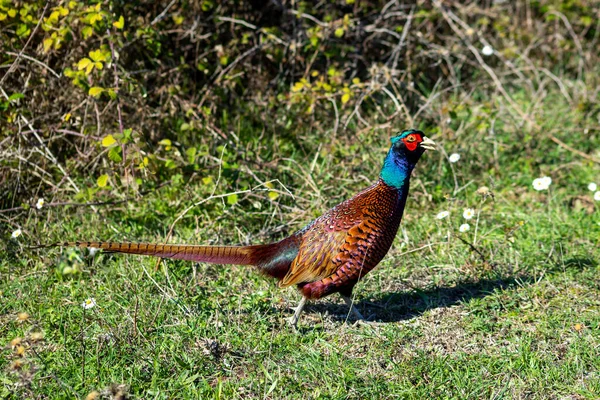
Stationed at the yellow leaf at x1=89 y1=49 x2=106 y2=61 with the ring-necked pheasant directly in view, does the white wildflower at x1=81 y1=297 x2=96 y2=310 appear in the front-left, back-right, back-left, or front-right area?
front-right

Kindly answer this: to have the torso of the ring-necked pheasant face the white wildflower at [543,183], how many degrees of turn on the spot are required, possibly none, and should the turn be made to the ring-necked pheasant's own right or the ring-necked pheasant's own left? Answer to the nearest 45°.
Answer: approximately 45° to the ring-necked pheasant's own left

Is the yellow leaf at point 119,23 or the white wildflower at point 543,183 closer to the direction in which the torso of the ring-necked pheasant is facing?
the white wildflower

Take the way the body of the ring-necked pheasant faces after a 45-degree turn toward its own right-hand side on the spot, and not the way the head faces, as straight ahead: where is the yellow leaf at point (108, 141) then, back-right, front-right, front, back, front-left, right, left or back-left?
back

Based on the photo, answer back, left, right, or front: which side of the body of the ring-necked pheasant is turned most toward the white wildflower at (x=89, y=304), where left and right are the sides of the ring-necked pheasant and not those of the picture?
back

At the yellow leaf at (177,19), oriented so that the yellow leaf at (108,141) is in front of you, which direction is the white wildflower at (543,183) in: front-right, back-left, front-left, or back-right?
front-left

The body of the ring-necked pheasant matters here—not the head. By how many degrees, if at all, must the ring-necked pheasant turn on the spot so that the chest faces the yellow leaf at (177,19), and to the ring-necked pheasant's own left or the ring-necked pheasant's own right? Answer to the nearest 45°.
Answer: approximately 90° to the ring-necked pheasant's own left

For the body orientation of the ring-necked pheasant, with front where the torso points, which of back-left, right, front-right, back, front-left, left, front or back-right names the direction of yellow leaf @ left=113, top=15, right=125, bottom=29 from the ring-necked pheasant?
back-left

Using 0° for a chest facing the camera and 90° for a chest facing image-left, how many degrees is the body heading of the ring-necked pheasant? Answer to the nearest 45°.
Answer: approximately 270°

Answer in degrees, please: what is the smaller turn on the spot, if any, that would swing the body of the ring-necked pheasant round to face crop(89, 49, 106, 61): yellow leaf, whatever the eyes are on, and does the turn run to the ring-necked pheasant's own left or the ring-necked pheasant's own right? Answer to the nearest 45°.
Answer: approximately 135° to the ring-necked pheasant's own left
